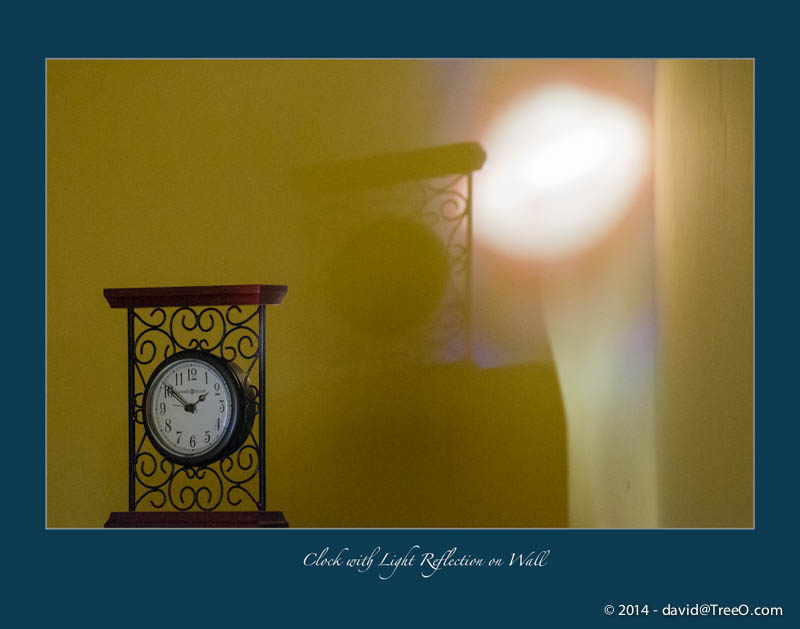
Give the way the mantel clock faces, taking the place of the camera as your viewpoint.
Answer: facing the viewer and to the left of the viewer
